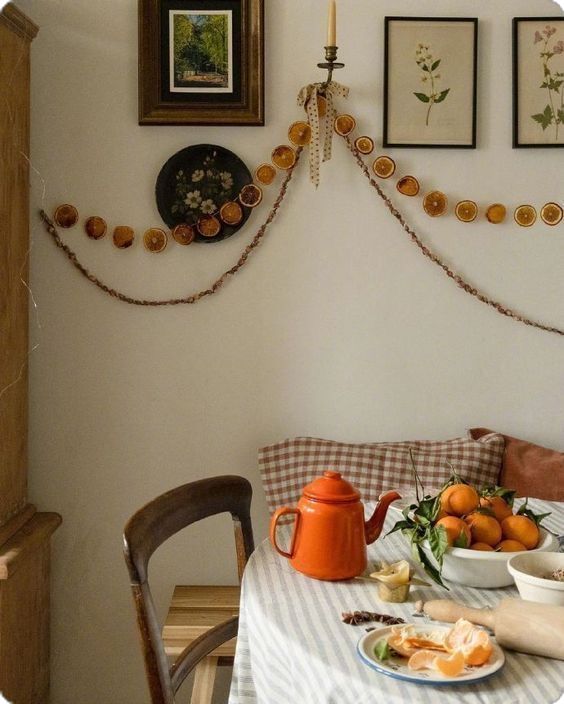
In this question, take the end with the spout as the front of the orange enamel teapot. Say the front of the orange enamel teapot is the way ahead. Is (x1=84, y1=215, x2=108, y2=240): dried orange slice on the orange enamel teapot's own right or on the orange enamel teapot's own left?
on the orange enamel teapot's own left

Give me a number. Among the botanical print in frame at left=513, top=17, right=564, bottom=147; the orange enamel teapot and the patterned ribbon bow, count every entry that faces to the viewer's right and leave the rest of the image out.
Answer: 1

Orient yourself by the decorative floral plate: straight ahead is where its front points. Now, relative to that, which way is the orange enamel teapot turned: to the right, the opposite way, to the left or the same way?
to the left

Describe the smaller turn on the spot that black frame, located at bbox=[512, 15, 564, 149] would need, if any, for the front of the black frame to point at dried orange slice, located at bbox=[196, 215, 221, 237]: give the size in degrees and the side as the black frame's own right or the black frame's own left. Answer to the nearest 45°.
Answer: approximately 90° to the black frame's own right

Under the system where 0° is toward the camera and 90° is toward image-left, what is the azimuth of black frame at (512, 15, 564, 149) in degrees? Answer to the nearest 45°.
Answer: approximately 0°

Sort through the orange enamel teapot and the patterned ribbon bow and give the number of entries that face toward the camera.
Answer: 1

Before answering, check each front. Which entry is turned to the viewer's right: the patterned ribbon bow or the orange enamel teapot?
the orange enamel teapot

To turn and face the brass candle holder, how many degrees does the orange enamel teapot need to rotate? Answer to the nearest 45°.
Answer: approximately 90° to its left

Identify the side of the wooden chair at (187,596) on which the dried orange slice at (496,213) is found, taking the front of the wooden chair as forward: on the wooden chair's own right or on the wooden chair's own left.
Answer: on the wooden chair's own left

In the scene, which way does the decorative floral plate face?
toward the camera

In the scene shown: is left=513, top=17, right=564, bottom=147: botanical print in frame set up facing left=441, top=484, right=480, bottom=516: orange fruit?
yes

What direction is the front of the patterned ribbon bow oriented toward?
toward the camera

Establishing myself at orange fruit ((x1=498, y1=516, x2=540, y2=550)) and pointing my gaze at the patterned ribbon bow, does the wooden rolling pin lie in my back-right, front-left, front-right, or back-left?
back-left

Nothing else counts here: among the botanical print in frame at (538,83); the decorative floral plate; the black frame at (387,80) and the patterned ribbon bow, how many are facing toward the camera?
4

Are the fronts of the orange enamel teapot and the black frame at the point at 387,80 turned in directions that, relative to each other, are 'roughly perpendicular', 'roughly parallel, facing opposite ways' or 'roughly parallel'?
roughly perpendicular

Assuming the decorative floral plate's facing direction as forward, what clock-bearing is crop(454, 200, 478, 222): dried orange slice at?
The dried orange slice is roughly at 9 o'clock from the decorative floral plate.

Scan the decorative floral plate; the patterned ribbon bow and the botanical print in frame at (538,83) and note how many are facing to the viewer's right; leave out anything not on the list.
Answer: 0
